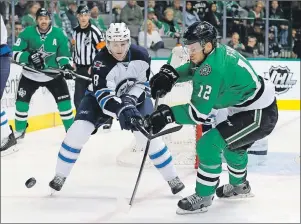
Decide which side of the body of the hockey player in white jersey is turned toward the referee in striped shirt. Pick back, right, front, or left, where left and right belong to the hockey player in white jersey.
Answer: back

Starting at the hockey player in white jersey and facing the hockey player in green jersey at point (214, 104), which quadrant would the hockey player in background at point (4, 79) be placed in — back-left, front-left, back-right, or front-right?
back-left

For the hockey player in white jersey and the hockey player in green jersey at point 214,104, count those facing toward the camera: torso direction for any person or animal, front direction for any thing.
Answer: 1

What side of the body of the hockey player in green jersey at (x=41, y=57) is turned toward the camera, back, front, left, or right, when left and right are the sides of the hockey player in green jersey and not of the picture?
front

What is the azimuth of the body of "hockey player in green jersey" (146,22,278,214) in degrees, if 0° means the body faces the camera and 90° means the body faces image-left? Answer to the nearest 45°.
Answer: approximately 90°

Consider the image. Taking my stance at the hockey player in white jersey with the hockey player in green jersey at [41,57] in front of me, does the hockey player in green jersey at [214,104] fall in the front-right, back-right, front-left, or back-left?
back-right

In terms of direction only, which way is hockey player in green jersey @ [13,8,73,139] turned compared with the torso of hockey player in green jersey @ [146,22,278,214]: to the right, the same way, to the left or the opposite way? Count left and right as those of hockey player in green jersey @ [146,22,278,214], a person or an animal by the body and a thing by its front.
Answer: to the left

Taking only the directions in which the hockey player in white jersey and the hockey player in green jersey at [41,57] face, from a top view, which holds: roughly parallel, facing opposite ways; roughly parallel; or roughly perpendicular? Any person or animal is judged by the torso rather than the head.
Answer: roughly parallel

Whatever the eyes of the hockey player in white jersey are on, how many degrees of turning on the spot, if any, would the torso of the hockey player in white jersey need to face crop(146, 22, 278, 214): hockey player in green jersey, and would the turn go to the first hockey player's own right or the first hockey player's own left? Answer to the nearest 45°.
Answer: approximately 45° to the first hockey player's own left

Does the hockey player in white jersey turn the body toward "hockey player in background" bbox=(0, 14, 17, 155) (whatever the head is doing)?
no

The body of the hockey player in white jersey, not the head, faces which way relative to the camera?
toward the camera

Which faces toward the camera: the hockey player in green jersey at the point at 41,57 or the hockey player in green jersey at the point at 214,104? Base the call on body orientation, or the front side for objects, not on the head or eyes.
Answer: the hockey player in green jersey at the point at 41,57

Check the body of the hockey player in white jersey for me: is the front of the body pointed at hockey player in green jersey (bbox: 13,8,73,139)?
no

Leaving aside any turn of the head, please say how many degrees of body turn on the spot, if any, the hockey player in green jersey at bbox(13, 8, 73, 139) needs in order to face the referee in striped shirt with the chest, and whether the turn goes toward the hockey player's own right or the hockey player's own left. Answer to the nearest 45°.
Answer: approximately 135° to the hockey player's own left

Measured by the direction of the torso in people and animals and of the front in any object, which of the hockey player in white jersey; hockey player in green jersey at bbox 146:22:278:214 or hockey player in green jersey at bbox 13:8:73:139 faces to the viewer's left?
hockey player in green jersey at bbox 146:22:278:214

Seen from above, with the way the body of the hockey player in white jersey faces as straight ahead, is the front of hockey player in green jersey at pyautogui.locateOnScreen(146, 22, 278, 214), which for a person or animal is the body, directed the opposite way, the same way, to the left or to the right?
to the right
